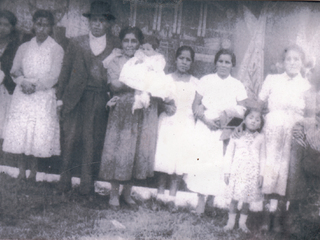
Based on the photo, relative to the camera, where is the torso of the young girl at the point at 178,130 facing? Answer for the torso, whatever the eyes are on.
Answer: toward the camera

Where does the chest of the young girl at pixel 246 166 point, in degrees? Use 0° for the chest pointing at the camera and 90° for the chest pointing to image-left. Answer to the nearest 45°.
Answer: approximately 0°

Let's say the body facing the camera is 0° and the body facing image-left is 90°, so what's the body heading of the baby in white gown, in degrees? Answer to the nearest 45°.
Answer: approximately 45°

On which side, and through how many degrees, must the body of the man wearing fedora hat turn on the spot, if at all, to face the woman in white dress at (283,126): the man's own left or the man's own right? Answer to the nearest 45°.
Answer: approximately 90° to the man's own left

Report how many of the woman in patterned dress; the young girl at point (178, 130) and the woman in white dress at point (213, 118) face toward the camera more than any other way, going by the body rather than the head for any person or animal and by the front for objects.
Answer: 3

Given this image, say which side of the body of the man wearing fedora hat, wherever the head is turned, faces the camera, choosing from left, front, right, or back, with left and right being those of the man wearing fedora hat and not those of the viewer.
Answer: front

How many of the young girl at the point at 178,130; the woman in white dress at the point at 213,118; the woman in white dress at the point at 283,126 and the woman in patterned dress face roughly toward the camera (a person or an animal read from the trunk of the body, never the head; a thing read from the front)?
4
